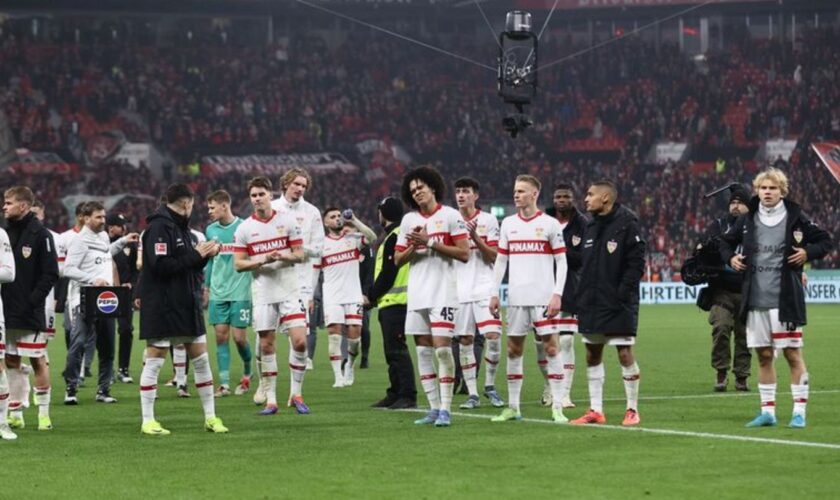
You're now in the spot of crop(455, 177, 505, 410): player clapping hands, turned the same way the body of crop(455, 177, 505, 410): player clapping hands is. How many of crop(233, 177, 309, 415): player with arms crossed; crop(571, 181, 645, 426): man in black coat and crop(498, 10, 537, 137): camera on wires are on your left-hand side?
1

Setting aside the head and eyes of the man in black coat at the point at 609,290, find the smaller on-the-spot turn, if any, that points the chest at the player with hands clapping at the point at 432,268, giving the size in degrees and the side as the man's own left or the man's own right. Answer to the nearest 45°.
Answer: approximately 45° to the man's own right

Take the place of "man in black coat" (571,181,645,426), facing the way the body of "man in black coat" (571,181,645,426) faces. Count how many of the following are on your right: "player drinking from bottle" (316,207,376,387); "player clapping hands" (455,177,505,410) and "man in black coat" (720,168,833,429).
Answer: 2

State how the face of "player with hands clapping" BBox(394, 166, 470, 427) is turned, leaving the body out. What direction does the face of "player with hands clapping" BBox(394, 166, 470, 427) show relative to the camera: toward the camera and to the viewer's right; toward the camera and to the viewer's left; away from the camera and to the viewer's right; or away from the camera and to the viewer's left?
toward the camera and to the viewer's left

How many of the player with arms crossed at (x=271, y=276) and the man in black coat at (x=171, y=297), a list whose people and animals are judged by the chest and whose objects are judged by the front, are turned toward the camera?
1

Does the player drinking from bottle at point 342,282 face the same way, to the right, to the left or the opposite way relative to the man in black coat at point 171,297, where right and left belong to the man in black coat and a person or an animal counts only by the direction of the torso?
to the right

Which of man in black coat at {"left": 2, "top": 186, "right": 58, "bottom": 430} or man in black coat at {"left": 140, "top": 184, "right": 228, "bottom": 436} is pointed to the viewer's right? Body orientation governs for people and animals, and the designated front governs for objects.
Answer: man in black coat at {"left": 140, "top": 184, "right": 228, "bottom": 436}

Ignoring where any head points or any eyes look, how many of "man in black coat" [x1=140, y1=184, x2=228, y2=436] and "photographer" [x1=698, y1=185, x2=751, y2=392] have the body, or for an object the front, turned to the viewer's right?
1

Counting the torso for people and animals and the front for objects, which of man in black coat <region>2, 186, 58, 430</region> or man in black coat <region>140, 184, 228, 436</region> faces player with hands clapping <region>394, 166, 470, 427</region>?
man in black coat <region>140, 184, 228, 436</region>
